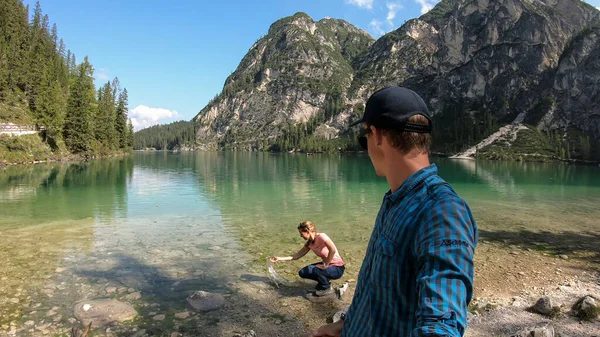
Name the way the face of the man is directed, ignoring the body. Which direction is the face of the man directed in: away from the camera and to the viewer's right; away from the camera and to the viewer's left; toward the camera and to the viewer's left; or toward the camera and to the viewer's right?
away from the camera and to the viewer's left

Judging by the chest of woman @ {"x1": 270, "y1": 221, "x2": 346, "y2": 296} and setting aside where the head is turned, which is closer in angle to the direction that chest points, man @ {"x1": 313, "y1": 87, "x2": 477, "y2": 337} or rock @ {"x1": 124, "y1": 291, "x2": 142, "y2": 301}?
the rock

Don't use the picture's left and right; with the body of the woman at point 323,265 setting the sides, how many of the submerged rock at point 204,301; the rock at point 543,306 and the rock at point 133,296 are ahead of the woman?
2

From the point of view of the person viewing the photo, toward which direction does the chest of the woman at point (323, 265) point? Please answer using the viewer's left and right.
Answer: facing to the left of the viewer

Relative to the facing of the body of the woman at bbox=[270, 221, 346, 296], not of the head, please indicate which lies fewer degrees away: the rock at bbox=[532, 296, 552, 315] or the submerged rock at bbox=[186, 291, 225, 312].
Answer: the submerged rock

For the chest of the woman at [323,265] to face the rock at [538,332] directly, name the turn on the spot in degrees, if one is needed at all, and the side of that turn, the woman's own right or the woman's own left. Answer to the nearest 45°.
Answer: approximately 135° to the woman's own left

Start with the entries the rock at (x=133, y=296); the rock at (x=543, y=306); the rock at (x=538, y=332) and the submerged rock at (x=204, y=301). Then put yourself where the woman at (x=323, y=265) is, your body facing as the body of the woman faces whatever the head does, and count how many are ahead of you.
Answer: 2

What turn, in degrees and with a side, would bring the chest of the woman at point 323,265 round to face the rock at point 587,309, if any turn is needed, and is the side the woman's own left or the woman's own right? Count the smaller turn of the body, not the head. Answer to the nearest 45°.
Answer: approximately 180°

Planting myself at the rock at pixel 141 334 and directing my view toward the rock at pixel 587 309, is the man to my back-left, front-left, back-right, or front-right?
front-right

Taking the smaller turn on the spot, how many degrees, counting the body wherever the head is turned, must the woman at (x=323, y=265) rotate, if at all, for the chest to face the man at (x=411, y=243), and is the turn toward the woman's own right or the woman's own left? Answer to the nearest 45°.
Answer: approximately 90° to the woman's own left

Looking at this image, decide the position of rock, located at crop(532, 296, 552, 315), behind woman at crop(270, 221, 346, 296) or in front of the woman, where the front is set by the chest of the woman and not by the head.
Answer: behind

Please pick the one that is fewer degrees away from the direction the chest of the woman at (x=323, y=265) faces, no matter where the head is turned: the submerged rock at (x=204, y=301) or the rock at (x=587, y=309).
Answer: the submerged rock

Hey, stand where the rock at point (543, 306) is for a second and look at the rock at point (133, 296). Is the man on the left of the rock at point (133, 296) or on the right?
left

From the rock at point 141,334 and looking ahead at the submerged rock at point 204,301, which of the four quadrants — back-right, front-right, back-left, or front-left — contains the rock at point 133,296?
front-left

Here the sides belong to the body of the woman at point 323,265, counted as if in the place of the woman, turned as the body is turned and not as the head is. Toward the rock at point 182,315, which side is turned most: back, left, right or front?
front

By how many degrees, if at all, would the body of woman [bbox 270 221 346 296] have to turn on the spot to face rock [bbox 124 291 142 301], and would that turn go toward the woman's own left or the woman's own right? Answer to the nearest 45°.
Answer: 0° — they already face it
